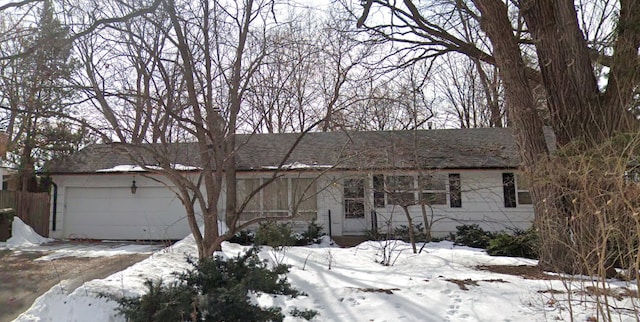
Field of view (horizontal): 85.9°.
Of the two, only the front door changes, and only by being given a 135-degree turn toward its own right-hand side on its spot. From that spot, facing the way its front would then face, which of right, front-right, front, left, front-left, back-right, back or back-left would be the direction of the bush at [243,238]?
left

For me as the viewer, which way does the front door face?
facing the viewer

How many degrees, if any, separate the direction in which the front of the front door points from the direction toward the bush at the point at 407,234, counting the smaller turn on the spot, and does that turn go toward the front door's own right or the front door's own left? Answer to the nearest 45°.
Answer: approximately 45° to the front door's own left

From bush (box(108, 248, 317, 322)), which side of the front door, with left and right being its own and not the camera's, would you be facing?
front

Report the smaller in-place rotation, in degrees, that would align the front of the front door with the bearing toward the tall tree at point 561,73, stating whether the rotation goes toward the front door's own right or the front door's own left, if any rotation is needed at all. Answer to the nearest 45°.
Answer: approximately 45° to the front door's own left

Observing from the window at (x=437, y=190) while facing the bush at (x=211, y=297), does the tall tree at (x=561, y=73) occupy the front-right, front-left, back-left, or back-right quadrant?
front-left

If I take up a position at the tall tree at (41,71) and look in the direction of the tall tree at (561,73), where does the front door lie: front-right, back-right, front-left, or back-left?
front-left

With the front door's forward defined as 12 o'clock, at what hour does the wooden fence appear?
The wooden fence is roughly at 3 o'clock from the front door.

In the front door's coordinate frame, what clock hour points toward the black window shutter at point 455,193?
The black window shutter is roughly at 9 o'clock from the front door.

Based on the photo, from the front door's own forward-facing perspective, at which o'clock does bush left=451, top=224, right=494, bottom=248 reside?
The bush is roughly at 10 o'clock from the front door.
